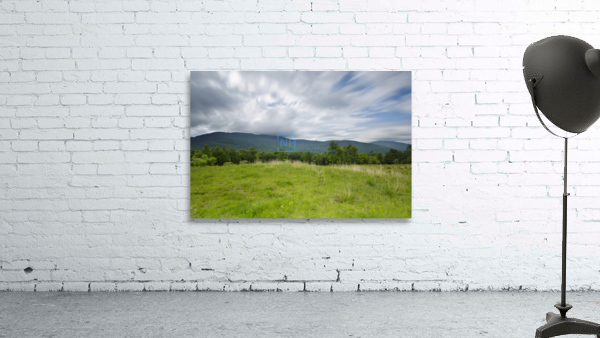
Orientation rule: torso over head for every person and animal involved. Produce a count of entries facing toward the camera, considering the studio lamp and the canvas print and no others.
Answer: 1

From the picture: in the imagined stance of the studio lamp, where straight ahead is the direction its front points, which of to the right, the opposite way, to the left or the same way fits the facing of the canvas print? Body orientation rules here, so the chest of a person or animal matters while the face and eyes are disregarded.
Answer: the opposite way

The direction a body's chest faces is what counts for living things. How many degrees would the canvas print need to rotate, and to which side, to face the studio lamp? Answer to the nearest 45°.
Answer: approximately 45° to its left

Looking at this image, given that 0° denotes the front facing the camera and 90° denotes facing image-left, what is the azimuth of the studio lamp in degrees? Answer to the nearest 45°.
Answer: approximately 135°

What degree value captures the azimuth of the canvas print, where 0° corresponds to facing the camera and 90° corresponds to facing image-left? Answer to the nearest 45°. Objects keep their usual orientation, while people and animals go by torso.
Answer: approximately 0°
